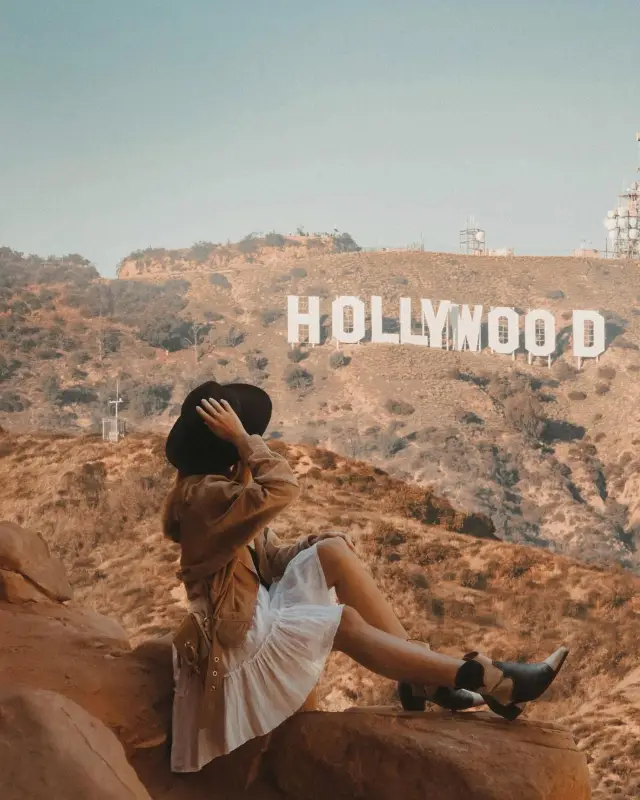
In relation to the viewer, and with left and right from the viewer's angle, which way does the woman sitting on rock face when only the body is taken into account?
facing to the right of the viewer

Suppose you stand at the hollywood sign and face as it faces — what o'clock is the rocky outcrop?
The rocky outcrop is roughly at 12 o'clock from the hollywood sign.

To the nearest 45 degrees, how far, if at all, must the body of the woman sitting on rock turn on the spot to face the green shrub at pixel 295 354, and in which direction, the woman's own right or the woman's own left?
approximately 90° to the woman's own left

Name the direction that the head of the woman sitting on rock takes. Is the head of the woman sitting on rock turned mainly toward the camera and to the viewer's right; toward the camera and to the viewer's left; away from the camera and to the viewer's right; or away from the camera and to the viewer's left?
away from the camera and to the viewer's right

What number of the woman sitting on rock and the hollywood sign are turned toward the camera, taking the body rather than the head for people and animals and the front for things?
1

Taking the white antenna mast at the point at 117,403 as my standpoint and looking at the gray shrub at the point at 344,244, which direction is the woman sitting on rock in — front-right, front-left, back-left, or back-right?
back-right

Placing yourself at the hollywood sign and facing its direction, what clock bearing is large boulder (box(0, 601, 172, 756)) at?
The large boulder is roughly at 12 o'clock from the hollywood sign.

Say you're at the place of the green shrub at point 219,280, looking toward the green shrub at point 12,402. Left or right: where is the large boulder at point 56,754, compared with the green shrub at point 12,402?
left

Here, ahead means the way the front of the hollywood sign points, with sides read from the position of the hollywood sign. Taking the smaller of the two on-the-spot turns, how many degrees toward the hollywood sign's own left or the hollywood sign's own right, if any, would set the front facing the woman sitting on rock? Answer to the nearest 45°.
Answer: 0° — it already faces them

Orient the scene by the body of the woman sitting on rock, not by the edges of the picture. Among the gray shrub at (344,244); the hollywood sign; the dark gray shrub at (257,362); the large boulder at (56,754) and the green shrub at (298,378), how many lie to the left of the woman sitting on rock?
4

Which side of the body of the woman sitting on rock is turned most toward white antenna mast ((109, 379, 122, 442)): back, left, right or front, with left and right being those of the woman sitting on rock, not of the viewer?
left

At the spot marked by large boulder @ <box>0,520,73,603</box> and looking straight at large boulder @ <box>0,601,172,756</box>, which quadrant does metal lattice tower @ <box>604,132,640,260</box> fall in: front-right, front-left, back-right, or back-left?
back-left

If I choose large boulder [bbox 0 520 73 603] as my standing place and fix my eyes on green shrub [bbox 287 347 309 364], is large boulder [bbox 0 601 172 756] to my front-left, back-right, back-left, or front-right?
back-right
